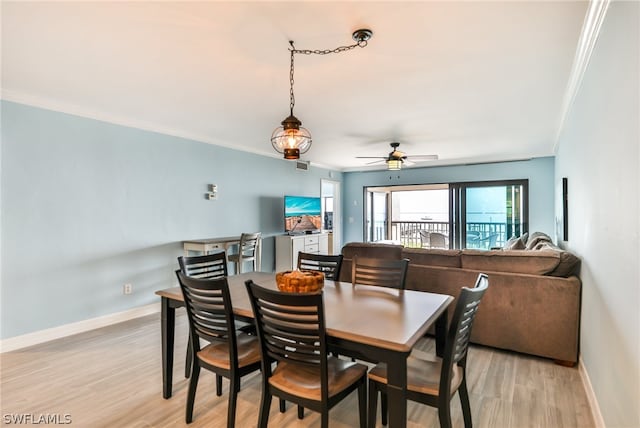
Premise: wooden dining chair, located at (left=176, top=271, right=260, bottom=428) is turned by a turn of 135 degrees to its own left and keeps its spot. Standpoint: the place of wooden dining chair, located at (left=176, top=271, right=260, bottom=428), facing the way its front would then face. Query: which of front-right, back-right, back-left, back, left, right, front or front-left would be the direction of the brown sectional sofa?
back

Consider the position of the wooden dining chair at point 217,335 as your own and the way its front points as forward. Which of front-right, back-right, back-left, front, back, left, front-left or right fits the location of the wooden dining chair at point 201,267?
front-left

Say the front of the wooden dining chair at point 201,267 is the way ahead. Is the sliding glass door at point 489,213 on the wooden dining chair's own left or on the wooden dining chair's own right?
on the wooden dining chair's own left

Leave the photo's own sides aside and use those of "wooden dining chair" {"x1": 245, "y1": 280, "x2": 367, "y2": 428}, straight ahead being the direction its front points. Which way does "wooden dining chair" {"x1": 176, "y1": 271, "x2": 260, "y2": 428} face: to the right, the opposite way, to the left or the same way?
the same way

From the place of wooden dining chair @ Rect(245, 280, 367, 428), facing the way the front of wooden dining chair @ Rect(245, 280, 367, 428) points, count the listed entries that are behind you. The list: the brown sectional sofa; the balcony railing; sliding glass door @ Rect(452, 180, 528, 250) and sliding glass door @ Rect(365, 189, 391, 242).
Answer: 0

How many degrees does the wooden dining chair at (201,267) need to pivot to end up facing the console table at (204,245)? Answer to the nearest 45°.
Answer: approximately 135° to its left

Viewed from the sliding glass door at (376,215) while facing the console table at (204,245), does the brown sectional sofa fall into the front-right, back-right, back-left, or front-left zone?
front-left

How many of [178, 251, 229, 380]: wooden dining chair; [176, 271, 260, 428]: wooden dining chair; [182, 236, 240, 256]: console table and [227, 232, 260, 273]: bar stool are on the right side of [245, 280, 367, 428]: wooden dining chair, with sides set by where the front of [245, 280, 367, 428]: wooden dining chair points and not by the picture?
0

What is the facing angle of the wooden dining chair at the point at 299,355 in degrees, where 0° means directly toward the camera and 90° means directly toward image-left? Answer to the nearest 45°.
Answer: approximately 225°

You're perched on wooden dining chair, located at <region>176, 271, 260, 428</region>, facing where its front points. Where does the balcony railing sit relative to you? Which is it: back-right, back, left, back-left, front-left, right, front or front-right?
front

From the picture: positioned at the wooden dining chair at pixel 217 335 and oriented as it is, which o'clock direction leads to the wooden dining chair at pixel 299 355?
the wooden dining chair at pixel 299 355 is roughly at 3 o'clock from the wooden dining chair at pixel 217 335.

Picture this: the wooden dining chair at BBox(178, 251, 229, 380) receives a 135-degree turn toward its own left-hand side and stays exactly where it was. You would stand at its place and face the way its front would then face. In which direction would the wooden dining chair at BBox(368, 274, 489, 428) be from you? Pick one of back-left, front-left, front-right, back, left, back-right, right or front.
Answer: back-right

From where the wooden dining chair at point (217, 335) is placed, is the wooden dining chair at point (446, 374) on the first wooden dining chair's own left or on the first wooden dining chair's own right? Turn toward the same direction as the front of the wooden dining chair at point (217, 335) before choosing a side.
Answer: on the first wooden dining chair's own right

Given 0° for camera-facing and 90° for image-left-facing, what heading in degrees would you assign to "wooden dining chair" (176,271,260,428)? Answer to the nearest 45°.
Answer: approximately 225°

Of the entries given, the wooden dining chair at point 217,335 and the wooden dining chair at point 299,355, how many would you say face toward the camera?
0

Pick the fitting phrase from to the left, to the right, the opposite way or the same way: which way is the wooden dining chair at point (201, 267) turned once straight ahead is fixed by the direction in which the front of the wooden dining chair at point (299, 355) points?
to the right

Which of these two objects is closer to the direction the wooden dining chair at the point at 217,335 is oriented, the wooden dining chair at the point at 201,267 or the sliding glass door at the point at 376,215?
the sliding glass door

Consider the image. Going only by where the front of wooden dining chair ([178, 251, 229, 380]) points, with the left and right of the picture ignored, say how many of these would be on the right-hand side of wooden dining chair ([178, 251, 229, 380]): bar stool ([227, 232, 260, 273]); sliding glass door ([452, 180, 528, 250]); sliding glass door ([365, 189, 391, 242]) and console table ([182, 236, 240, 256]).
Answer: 0

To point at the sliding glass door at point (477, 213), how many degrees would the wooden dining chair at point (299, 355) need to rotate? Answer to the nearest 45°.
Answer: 0° — it already faces it

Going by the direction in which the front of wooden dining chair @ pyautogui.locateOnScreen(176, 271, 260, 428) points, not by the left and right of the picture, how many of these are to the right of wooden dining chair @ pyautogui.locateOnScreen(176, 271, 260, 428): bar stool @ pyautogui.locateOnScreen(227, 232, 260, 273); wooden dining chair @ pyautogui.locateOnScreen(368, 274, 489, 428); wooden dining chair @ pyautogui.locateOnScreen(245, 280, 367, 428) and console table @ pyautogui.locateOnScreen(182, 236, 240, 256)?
2
